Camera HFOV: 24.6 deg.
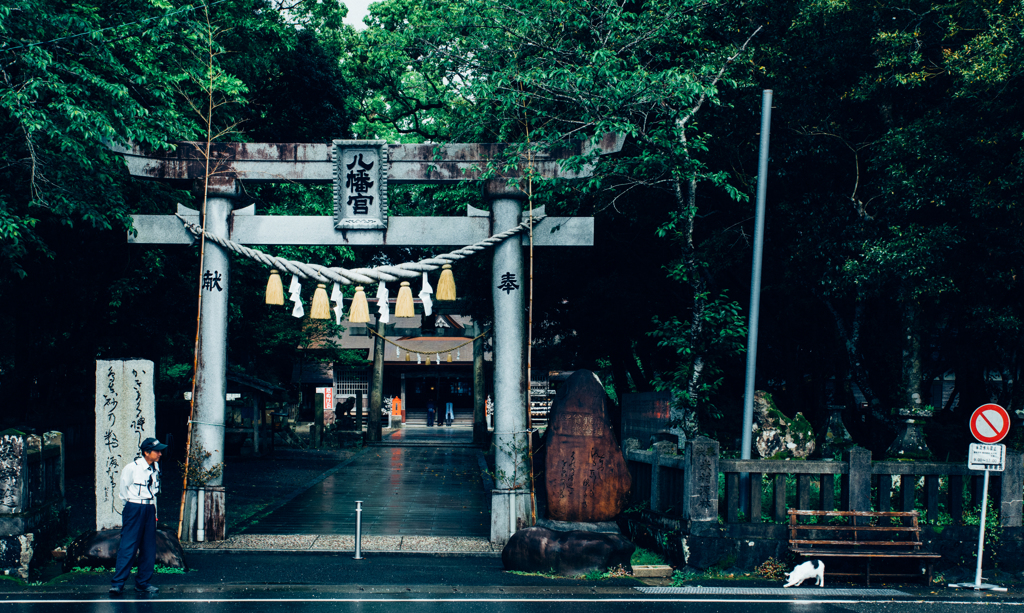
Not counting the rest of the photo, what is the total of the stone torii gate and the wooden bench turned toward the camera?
2

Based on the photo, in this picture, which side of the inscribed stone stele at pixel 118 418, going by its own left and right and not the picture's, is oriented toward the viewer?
front

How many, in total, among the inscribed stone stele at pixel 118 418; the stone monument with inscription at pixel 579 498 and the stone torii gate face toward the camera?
3

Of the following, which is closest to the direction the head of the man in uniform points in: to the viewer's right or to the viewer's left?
to the viewer's right

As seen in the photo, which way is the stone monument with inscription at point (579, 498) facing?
toward the camera

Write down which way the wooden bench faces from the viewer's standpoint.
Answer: facing the viewer

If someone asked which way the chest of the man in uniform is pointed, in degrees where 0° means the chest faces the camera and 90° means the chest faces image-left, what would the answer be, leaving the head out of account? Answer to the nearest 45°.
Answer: approximately 315°
